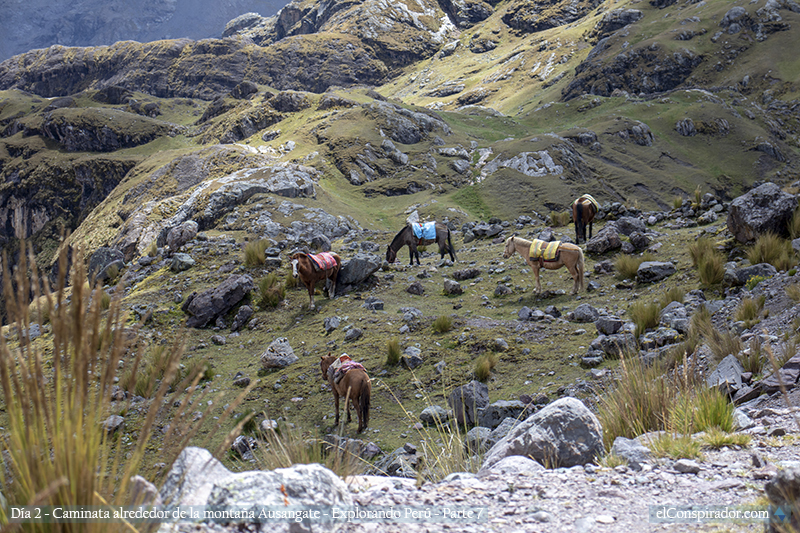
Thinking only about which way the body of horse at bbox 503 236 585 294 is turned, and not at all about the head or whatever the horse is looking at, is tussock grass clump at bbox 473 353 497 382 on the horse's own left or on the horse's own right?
on the horse's own left

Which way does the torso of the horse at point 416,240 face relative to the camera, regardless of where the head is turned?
to the viewer's left

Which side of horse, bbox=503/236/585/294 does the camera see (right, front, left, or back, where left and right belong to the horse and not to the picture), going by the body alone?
left

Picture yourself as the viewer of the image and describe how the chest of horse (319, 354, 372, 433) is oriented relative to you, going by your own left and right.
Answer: facing away from the viewer and to the left of the viewer

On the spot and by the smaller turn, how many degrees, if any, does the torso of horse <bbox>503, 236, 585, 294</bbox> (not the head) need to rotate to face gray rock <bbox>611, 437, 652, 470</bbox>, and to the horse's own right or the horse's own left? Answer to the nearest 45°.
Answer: approximately 90° to the horse's own left

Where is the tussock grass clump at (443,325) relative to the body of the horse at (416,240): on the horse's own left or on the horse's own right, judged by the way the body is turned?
on the horse's own left

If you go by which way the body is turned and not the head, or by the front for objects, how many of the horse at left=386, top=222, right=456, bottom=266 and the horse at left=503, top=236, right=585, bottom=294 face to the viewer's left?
2
